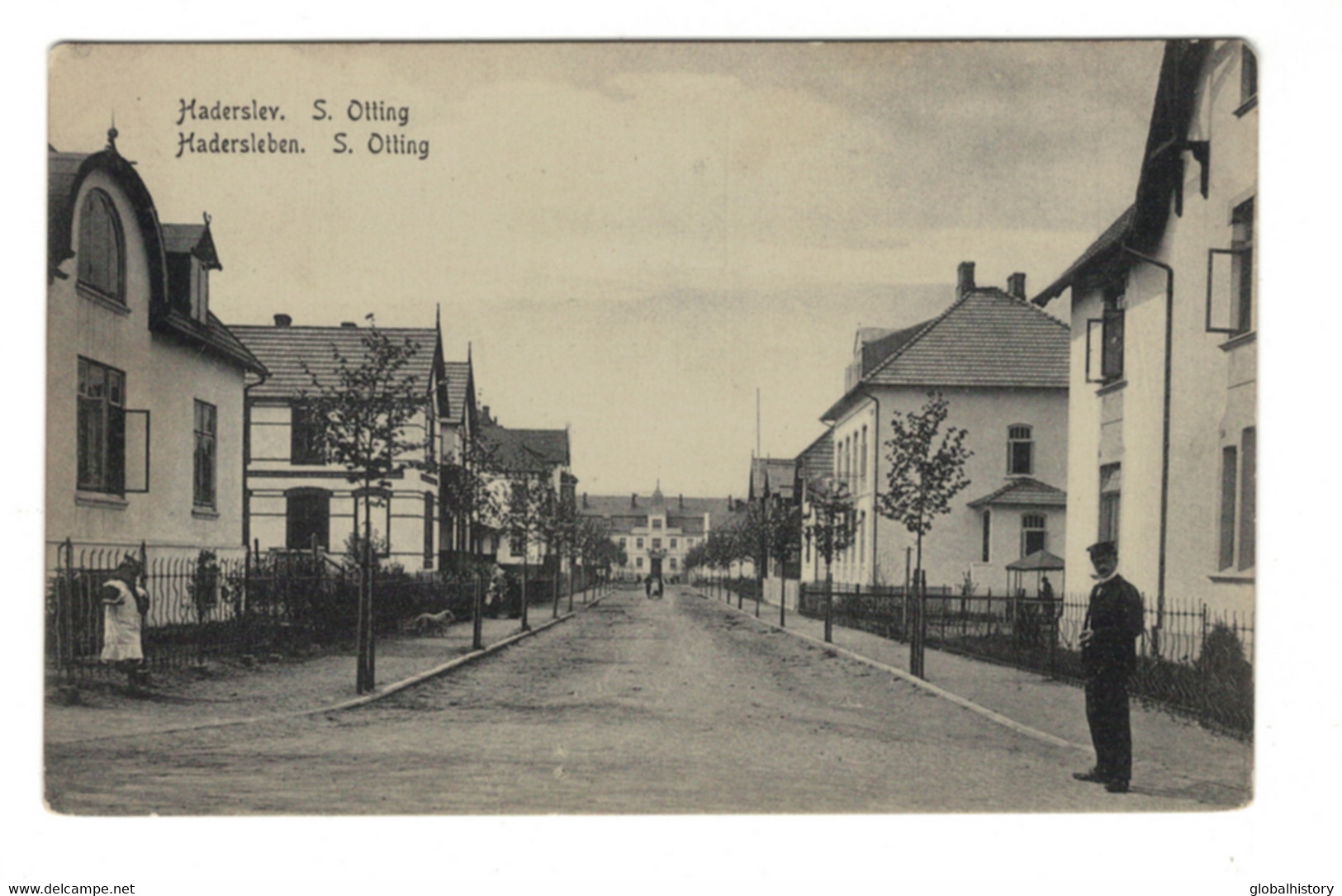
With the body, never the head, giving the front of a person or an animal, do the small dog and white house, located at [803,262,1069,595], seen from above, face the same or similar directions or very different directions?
very different directions

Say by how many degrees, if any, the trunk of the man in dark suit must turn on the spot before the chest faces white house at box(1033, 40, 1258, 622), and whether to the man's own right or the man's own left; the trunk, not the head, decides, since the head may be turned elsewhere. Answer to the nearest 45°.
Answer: approximately 135° to the man's own right

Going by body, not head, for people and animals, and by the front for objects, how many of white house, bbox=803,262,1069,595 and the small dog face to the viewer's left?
1

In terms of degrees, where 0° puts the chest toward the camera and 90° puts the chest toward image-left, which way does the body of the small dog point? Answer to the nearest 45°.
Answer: approximately 270°

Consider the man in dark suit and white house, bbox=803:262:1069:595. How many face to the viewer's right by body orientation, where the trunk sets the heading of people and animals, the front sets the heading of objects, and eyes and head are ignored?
0

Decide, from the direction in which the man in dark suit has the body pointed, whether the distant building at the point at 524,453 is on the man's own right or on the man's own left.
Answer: on the man's own right

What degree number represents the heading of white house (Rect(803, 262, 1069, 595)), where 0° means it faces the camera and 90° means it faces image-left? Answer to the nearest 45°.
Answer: approximately 90°

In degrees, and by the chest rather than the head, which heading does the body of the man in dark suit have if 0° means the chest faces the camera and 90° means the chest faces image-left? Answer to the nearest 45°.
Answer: approximately 45°

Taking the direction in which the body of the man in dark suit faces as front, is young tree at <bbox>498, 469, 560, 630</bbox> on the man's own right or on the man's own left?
on the man's own right
